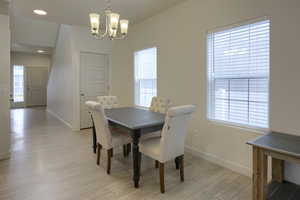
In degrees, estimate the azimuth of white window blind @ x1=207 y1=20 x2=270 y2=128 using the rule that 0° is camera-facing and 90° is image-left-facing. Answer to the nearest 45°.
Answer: approximately 45°

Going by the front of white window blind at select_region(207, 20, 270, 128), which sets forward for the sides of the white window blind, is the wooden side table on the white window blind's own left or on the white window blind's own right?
on the white window blind's own left

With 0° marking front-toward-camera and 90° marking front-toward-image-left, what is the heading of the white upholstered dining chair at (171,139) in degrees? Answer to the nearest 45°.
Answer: approximately 135°

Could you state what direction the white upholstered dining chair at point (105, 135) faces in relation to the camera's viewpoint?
facing away from the viewer and to the right of the viewer

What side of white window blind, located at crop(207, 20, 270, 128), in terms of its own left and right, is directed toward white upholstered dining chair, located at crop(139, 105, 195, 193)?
front

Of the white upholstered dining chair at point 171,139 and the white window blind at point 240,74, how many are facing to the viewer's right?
0

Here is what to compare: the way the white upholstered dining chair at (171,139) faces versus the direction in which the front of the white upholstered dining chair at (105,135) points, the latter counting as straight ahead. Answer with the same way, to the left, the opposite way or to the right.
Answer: to the left

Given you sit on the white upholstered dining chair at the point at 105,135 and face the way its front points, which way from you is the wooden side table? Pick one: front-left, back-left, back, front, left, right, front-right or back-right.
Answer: right

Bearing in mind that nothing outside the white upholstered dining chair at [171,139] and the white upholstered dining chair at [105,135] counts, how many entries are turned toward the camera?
0

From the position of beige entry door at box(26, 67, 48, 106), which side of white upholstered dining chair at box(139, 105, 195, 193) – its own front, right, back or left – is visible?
front

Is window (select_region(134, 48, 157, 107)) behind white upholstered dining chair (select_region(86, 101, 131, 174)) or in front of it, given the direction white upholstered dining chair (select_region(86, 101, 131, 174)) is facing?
in front
